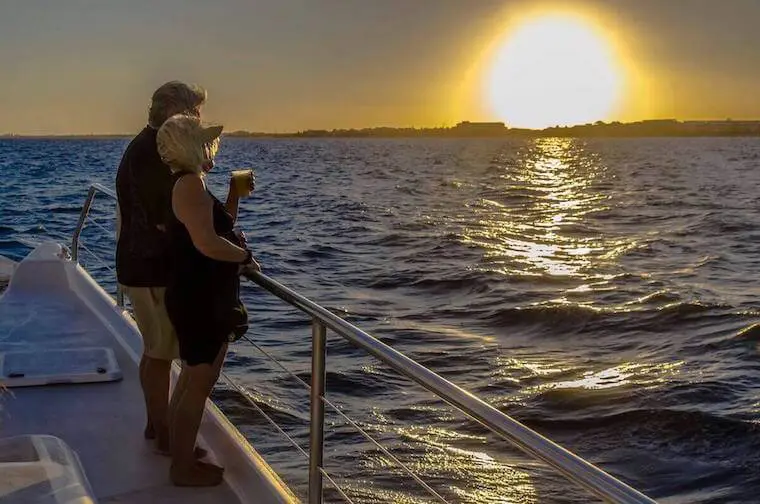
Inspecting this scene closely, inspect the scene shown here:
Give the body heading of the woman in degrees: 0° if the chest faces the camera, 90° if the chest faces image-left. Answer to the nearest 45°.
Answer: approximately 270°

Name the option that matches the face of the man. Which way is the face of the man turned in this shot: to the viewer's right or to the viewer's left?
to the viewer's right
